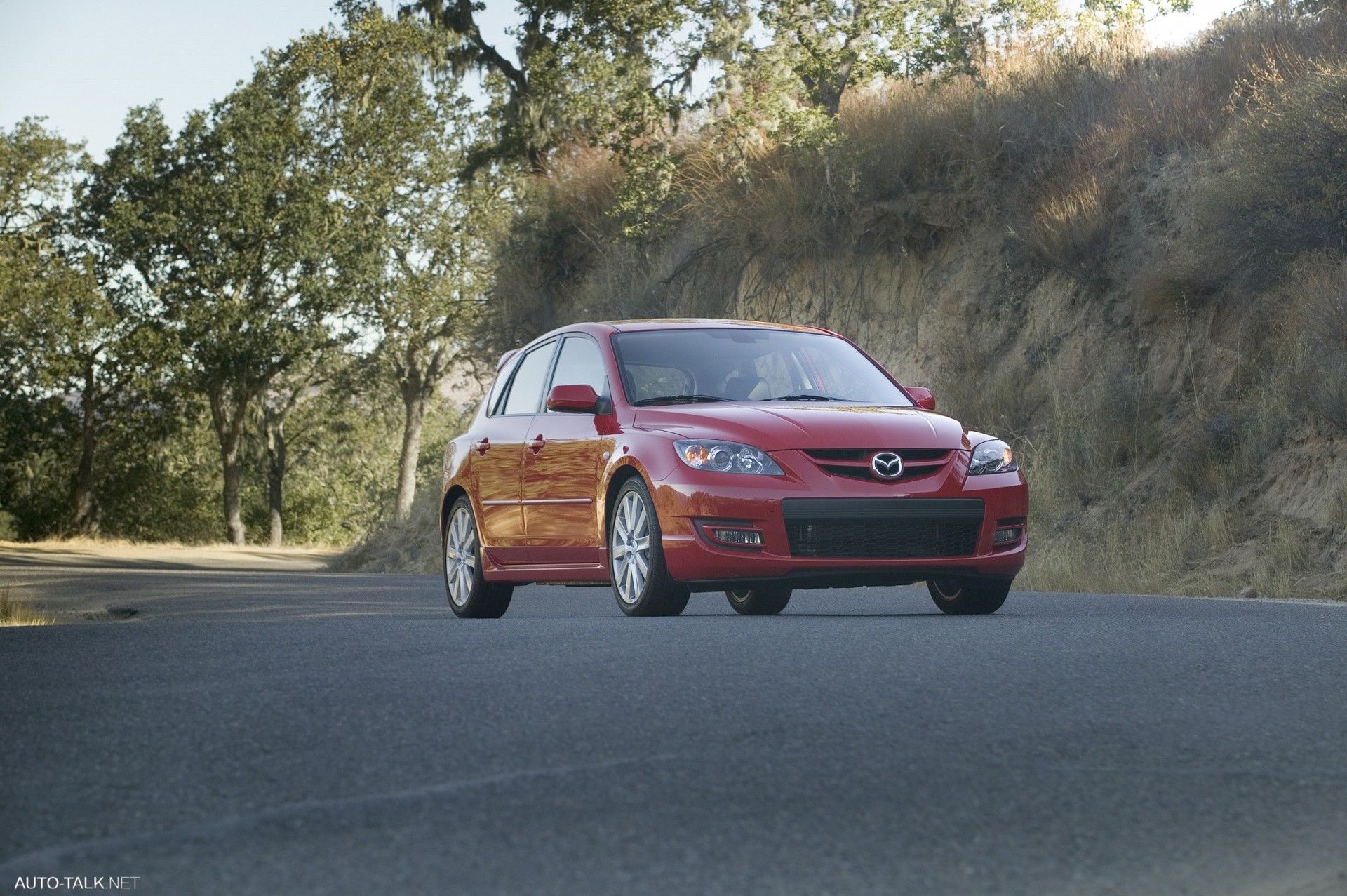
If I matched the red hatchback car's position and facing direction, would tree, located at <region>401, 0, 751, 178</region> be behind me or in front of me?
behind

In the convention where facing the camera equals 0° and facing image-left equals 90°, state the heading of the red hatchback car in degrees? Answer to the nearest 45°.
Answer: approximately 315°

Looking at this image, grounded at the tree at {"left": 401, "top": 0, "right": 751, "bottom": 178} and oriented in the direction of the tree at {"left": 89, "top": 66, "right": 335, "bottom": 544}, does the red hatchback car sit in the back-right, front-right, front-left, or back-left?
back-left

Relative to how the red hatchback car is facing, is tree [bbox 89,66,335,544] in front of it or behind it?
behind
